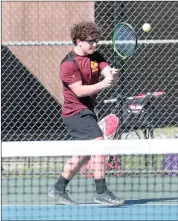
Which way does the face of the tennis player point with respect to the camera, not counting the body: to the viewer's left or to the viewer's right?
to the viewer's right

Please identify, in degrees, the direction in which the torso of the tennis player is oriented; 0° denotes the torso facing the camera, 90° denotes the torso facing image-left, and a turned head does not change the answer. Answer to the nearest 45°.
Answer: approximately 315°
